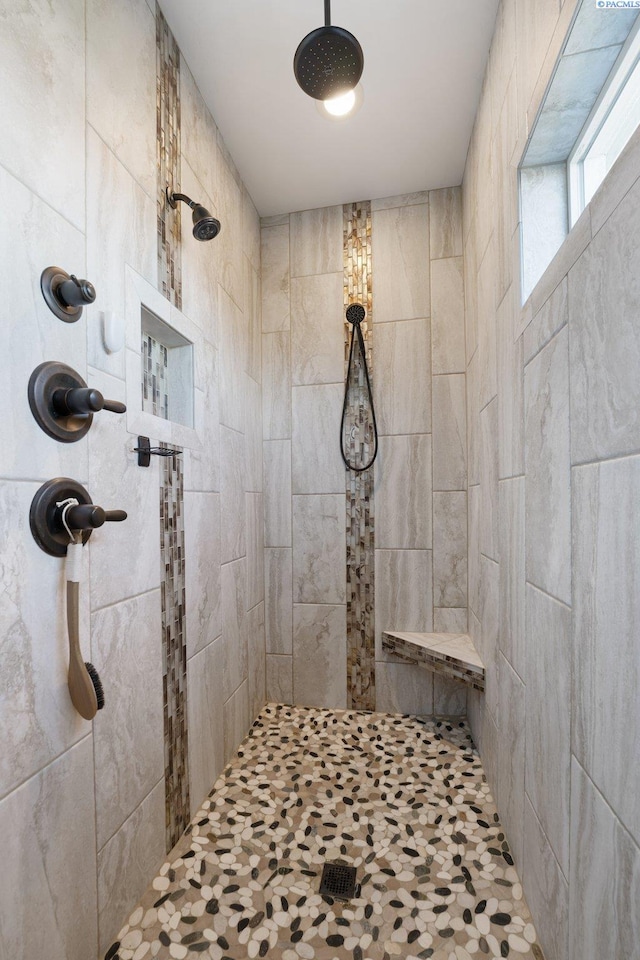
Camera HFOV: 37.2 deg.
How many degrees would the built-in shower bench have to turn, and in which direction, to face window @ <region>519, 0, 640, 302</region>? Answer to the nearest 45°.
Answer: approximately 45° to its left

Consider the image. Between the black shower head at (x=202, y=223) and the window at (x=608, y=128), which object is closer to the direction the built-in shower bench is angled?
the black shower head
